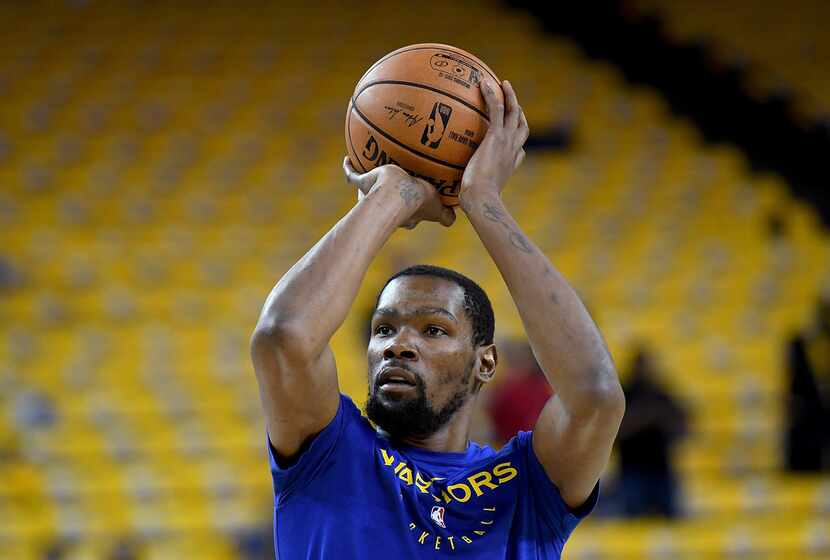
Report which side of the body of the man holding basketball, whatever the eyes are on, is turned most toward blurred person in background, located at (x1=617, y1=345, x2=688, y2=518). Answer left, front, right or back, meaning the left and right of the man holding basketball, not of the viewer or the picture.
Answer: back

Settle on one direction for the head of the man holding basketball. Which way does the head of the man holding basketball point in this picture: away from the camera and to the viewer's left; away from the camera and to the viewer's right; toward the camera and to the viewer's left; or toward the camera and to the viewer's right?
toward the camera and to the viewer's left

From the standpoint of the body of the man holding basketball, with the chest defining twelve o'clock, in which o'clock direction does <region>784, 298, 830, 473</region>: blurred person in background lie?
The blurred person in background is roughly at 7 o'clock from the man holding basketball.

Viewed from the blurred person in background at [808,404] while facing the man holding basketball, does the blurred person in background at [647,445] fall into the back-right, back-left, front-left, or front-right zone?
front-right

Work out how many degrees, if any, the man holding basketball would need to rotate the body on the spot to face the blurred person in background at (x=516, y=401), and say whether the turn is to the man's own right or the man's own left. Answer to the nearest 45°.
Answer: approximately 180°

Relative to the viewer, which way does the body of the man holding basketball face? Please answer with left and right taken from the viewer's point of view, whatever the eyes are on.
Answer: facing the viewer
